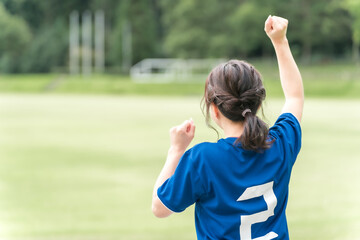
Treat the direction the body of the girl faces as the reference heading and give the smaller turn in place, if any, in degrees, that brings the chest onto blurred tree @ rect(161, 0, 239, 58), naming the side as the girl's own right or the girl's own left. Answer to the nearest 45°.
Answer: approximately 45° to the girl's own right

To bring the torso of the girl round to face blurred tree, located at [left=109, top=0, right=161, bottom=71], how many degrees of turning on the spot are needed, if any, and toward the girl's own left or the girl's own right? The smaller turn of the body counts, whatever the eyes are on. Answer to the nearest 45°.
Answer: approximately 45° to the girl's own right

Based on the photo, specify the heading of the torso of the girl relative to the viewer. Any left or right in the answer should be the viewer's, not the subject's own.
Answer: facing away from the viewer and to the left of the viewer
